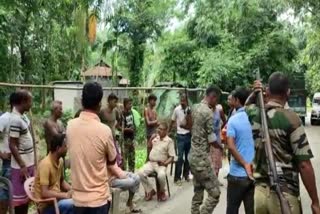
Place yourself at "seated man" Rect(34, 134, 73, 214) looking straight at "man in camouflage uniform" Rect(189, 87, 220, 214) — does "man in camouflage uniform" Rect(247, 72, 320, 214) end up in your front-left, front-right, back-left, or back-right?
front-right

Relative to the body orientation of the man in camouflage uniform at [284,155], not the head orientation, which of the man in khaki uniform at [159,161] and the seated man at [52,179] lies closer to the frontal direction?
the man in khaki uniform

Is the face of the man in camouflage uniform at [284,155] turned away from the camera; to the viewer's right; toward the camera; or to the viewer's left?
away from the camera

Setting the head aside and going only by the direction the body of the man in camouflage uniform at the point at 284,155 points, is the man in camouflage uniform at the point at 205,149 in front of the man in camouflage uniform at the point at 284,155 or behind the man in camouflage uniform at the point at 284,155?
in front

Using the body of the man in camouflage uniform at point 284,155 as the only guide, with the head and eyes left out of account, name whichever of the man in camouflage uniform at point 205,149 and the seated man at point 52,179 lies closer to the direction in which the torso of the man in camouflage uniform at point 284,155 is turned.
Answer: the man in camouflage uniform

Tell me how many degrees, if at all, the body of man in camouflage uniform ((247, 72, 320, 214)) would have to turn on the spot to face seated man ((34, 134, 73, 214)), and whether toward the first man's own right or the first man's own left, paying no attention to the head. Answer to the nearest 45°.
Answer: approximately 90° to the first man's own left

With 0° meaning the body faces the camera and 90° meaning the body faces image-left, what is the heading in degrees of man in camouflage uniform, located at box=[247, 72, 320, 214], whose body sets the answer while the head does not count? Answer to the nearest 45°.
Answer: approximately 180°

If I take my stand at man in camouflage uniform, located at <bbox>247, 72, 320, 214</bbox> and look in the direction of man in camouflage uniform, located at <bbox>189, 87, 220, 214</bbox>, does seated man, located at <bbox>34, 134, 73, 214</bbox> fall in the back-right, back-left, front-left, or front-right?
front-left

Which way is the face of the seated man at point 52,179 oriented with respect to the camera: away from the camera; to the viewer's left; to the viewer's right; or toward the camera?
to the viewer's right

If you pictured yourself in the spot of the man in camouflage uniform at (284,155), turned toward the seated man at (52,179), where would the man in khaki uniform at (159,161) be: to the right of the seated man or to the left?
right

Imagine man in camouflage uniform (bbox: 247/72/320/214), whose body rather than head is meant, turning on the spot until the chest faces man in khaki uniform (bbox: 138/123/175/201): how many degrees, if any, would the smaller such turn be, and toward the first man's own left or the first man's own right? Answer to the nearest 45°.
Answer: approximately 45° to the first man's own left
